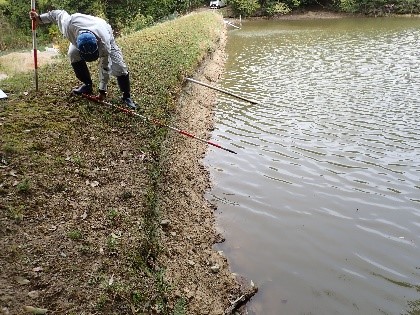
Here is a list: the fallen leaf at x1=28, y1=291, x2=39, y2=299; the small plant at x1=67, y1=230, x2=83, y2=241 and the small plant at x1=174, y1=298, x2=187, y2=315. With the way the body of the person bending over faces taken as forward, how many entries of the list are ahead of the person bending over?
3

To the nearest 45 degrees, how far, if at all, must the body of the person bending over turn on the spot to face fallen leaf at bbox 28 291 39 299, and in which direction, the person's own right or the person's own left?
0° — they already face it

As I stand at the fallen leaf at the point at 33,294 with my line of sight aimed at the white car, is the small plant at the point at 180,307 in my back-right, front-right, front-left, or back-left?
front-right

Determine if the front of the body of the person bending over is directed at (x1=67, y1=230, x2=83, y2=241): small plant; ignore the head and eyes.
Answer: yes

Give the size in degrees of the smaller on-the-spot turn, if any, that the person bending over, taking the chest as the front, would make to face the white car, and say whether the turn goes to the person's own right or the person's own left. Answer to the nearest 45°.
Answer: approximately 180°

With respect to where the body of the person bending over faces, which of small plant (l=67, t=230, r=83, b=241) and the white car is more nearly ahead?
the small plant

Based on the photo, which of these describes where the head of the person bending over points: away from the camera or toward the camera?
toward the camera

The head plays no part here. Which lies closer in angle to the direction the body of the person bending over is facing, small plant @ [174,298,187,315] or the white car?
the small plant
